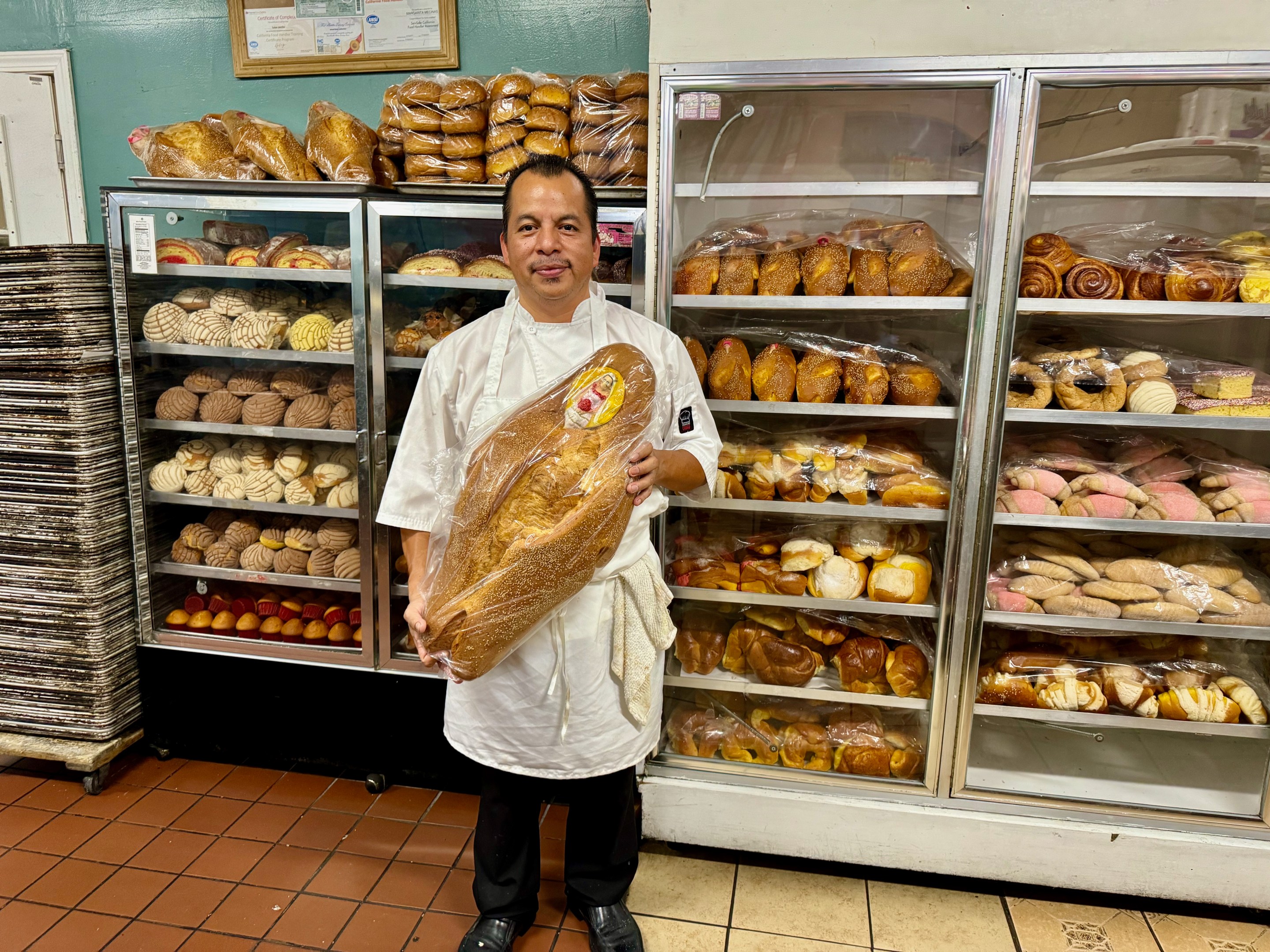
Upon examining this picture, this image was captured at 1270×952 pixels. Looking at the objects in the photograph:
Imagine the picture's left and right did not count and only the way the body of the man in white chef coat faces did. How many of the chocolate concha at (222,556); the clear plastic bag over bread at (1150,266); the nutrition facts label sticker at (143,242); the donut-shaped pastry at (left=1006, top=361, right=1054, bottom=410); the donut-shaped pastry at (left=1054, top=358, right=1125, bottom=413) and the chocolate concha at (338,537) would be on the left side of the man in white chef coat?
3

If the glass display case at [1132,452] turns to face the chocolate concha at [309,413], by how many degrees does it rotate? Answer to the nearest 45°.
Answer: approximately 90° to its right

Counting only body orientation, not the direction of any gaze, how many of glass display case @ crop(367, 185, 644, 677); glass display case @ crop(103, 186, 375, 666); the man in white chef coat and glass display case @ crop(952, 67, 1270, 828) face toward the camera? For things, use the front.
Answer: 4

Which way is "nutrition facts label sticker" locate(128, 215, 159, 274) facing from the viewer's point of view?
toward the camera

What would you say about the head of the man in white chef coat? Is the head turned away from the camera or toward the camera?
toward the camera

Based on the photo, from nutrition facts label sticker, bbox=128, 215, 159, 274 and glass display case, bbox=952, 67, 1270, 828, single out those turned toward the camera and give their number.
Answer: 2

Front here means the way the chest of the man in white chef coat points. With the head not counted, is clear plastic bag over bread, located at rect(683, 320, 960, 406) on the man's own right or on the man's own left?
on the man's own left

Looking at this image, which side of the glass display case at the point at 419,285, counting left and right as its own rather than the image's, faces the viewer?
front

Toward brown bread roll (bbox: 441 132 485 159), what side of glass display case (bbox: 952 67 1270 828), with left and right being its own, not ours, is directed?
right

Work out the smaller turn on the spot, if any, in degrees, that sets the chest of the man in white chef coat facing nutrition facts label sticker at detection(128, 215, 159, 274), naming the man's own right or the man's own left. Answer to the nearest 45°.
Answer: approximately 135° to the man's own right

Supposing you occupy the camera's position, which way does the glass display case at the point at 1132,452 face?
facing the viewer
